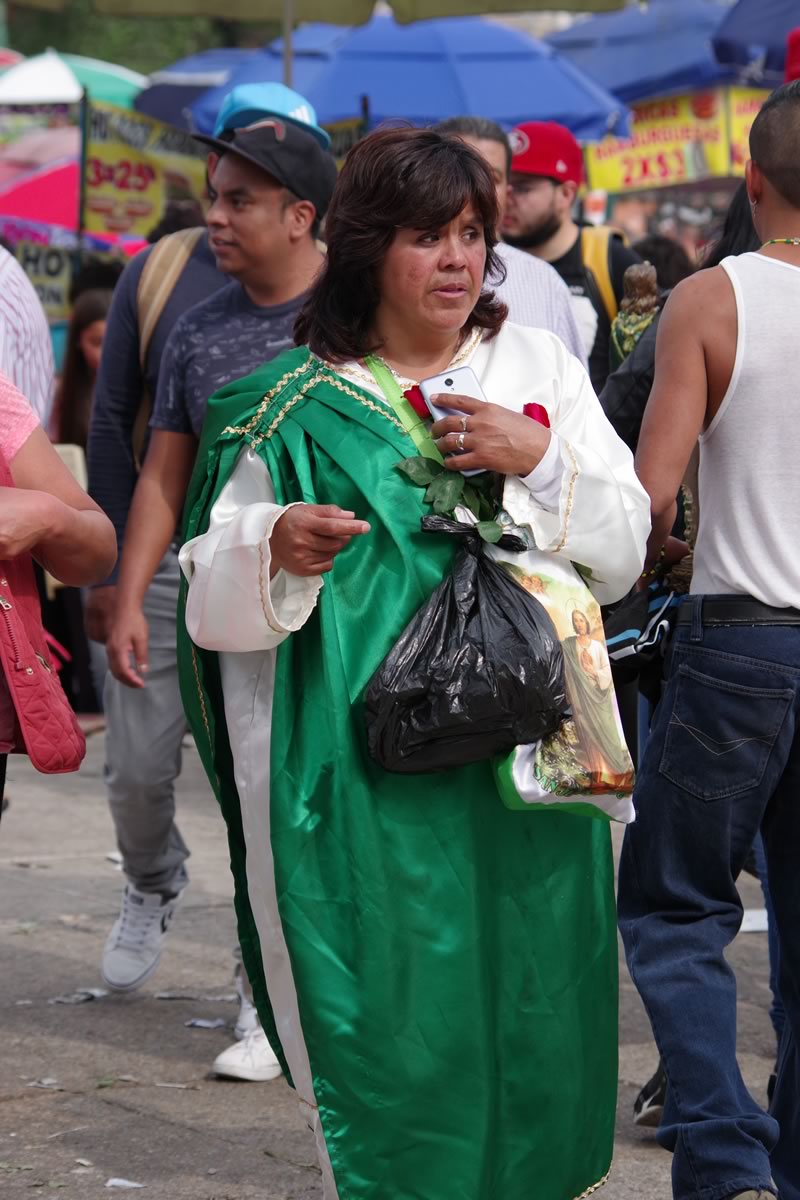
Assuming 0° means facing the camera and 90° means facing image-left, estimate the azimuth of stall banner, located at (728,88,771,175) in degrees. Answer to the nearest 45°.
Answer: approximately 0°

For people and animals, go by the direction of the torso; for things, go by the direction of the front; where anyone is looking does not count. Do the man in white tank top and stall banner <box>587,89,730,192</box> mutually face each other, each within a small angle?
yes

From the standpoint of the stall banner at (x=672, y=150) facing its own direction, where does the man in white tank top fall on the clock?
The man in white tank top is roughly at 12 o'clock from the stall banner.

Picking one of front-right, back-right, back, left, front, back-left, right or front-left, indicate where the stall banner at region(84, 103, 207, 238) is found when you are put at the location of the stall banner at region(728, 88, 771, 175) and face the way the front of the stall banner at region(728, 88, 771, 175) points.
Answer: front-right

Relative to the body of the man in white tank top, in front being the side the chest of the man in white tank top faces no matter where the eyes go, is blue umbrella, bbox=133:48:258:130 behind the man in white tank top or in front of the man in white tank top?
in front

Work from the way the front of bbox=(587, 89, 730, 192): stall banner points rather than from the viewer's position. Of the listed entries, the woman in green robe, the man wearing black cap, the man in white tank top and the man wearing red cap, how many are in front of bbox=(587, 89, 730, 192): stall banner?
4

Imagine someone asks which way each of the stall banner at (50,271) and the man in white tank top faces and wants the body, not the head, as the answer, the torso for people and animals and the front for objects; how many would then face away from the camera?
1

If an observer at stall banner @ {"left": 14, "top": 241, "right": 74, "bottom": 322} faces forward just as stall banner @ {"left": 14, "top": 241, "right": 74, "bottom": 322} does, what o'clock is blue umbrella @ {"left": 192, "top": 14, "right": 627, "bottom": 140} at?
The blue umbrella is roughly at 8 o'clock from the stall banner.

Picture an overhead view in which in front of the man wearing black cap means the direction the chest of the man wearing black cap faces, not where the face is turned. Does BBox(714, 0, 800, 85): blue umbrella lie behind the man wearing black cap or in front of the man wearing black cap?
behind

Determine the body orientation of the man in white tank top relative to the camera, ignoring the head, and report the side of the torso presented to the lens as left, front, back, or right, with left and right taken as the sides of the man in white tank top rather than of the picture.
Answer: back

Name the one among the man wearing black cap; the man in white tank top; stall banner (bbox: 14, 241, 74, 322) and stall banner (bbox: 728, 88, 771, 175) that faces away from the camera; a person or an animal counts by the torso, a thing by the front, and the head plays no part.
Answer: the man in white tank top

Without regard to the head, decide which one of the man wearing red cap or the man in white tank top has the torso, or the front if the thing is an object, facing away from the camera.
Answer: the man in white tank top

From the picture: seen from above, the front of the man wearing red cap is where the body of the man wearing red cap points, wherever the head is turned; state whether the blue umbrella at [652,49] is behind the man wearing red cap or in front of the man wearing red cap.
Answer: behind

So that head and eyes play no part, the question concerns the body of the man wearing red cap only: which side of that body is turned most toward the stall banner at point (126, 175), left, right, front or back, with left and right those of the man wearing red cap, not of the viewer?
right

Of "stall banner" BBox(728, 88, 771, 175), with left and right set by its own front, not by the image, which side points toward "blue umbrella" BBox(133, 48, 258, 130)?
right

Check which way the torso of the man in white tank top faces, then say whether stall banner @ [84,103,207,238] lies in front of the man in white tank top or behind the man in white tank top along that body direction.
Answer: in front

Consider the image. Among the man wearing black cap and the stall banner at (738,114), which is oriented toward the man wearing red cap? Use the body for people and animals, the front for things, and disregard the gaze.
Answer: the stall banner

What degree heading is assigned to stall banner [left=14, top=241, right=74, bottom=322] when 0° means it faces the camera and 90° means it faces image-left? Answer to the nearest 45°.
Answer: approximately 0°
